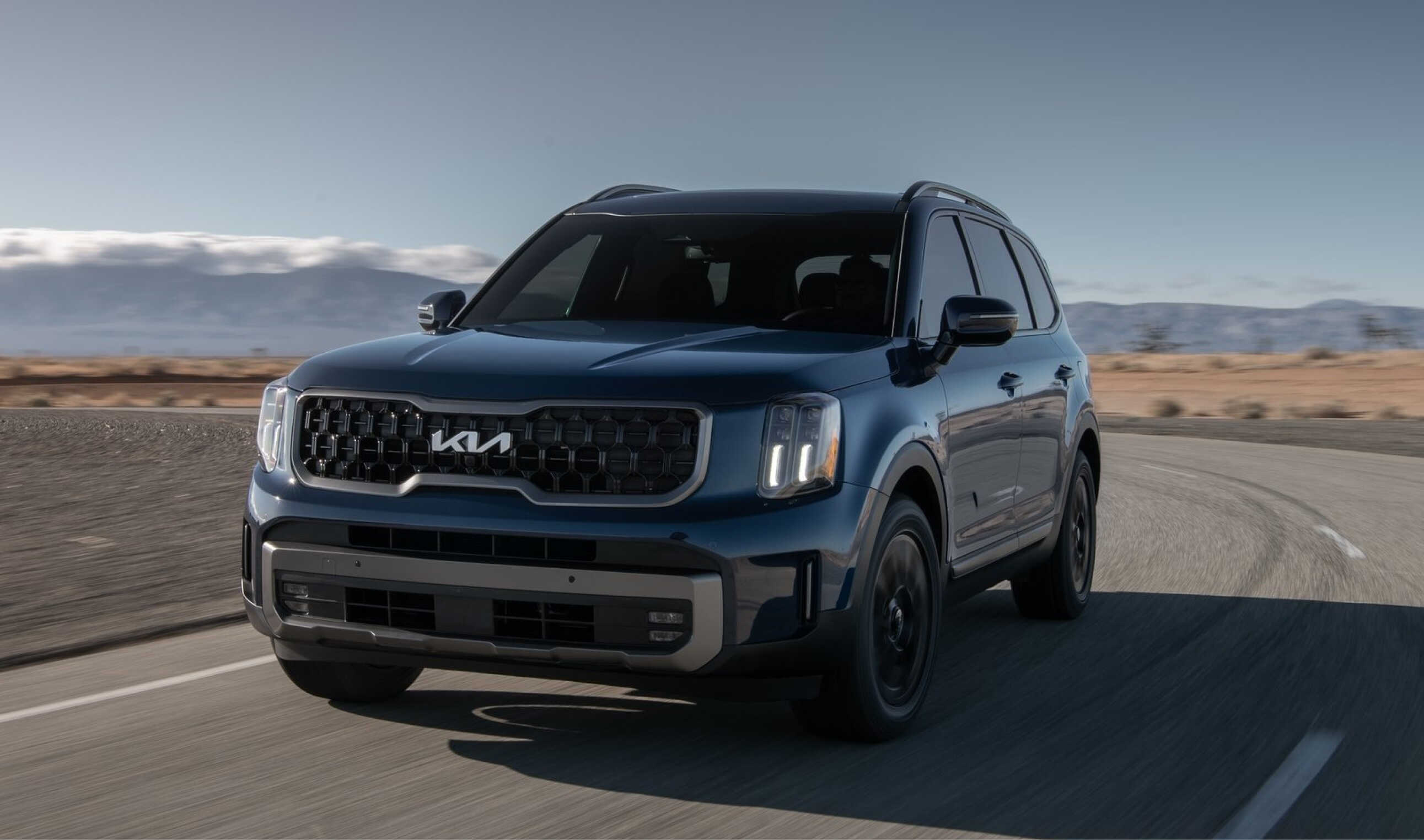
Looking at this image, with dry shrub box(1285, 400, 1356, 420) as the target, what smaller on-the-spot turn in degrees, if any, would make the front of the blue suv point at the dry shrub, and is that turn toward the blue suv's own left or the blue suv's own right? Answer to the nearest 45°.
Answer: approximately 180°

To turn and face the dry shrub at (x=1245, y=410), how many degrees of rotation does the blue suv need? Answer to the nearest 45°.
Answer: approximately 180°

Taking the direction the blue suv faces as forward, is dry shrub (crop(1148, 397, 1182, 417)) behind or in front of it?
behind

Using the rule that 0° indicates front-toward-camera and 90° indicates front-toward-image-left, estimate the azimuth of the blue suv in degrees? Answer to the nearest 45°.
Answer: approximately 45°
